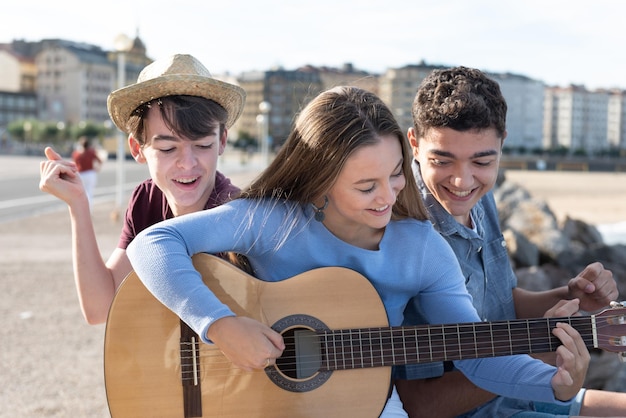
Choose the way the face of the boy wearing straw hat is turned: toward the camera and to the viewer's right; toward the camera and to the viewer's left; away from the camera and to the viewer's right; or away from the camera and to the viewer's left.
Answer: toward the camera and to the viewer's right

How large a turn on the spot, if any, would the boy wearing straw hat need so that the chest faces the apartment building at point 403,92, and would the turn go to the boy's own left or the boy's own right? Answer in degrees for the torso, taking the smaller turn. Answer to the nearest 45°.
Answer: approximately 135° to the boy's own left

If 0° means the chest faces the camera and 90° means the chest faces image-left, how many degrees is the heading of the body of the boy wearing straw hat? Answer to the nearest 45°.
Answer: approximately 0°
